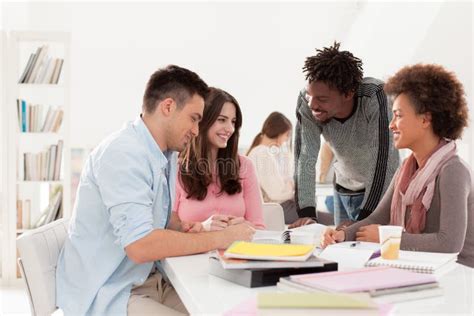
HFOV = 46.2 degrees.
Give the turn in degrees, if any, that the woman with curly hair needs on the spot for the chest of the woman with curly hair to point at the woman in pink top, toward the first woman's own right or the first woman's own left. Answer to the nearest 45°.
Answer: approximately 45° to the first woman's own right

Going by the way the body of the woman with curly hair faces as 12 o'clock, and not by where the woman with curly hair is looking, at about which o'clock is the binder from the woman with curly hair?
The binder is roughly at 10 o'clock from the woman with curly hair.

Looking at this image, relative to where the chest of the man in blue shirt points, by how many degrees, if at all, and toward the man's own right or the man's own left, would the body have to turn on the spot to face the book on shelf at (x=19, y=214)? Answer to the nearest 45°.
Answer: approximately 90° to the man's own left

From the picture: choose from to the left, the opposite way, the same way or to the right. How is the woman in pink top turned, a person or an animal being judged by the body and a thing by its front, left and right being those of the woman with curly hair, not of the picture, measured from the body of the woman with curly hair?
to the left

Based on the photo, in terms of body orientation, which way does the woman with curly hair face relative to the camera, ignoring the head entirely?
to the viewer's left

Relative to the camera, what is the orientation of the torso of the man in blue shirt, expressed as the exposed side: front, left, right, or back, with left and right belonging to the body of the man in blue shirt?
right

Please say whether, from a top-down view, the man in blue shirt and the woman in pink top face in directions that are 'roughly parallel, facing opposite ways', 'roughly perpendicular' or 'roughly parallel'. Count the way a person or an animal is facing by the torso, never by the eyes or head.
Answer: roughly perpendicular

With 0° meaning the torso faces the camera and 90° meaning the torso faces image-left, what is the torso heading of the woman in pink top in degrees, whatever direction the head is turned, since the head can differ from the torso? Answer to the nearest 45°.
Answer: approximately 0°

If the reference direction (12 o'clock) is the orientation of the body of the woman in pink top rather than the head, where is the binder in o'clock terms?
The binder is roughly at 12 o'clock from the woman in pink top.

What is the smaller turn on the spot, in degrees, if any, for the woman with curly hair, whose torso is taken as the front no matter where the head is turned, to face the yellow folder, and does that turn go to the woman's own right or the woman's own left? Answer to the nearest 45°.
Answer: approximately 45° to the woman's own left

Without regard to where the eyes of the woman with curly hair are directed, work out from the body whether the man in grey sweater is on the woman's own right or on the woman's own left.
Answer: on the woman's own right

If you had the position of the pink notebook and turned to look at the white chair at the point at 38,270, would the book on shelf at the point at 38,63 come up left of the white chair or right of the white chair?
right

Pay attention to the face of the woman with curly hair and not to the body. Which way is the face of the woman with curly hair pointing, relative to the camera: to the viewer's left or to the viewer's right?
to the viewer's left
